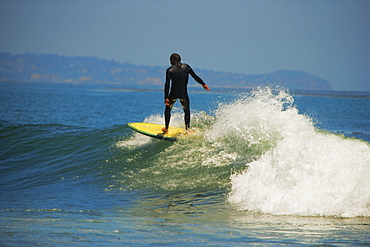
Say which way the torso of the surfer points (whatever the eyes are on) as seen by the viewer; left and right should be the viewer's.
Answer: facing away from the viewer

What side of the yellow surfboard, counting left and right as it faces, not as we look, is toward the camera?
left
